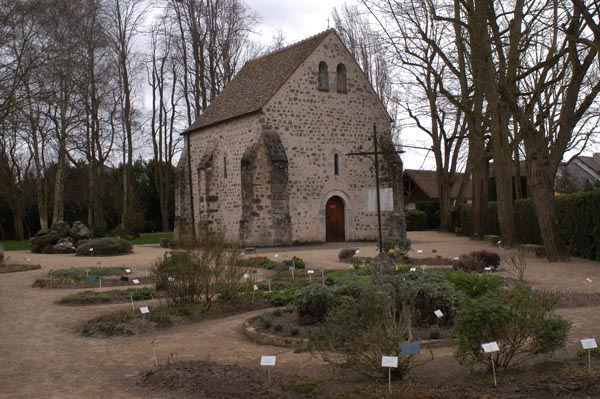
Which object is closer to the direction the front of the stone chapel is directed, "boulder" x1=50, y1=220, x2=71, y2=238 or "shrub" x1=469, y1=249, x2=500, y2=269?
the shrub

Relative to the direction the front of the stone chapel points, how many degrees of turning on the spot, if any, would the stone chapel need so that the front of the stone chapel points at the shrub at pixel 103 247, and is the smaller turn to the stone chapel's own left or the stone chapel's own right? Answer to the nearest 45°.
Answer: approximately 135° to the stone chapel's own right

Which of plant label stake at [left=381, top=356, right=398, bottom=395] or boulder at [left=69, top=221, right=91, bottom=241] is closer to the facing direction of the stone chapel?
the plant label stake

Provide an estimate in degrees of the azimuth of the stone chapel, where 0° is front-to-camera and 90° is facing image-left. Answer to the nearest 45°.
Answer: approximately 315°

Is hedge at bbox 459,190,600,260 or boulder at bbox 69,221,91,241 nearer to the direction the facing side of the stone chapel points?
the hedge

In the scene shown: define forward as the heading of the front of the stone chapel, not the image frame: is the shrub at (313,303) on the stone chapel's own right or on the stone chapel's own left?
on the stone chapel's own right

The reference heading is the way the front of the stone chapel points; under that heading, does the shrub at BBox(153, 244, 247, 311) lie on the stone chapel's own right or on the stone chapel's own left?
on the stone chapel's own right

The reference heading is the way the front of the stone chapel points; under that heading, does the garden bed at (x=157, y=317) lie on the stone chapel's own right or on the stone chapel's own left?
on the stone chapel's own right
